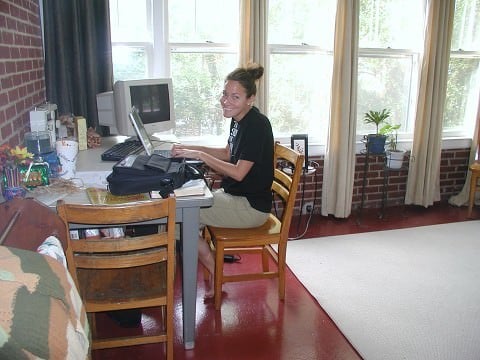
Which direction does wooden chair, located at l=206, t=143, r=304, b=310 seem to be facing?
to the viewer's left

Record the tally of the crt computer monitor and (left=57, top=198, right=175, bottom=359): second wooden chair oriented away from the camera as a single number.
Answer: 1

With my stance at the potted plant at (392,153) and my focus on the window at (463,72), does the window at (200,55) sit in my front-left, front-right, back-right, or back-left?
back-left

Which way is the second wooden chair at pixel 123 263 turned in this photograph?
away from the camera

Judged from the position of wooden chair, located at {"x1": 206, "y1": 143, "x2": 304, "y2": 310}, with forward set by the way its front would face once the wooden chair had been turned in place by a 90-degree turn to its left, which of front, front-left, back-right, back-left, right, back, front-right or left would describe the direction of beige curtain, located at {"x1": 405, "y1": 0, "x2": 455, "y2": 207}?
back-left

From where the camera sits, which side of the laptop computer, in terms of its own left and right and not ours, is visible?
right

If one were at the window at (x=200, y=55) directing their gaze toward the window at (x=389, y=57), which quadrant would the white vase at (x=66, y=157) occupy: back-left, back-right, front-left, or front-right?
back-right

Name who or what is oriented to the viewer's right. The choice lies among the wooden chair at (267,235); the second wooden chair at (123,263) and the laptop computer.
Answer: the laptop computer

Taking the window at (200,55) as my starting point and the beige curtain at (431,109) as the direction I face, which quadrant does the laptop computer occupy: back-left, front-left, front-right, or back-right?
back-right

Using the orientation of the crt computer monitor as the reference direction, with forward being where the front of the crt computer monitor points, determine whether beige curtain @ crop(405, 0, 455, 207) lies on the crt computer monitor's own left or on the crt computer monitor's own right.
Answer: on the crt computer monitor's own left

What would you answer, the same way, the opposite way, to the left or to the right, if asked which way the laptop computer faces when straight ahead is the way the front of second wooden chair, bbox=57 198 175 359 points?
to the right

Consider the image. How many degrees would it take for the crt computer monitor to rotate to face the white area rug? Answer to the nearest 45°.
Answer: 0° — it already faces it
